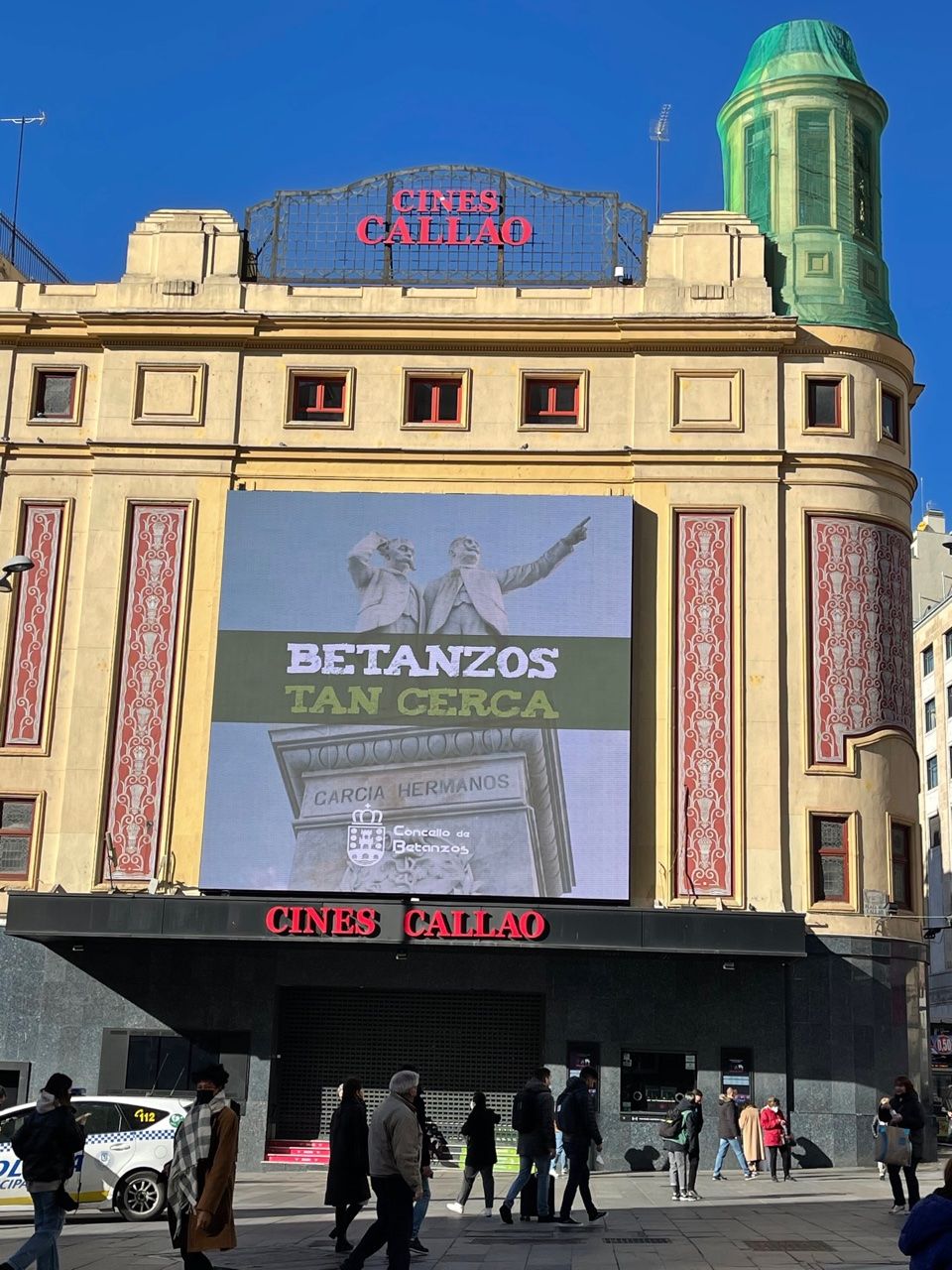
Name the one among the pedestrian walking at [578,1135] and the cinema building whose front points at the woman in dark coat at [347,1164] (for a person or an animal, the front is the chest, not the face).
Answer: the cinema building

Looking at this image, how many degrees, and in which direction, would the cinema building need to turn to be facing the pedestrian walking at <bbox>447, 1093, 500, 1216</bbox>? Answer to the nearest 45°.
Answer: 0° — it already faces them

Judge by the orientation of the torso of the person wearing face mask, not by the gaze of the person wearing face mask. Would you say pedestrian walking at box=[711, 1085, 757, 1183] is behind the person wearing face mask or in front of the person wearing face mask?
behind

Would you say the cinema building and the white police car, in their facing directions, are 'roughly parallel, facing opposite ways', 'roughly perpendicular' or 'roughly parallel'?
roughly perpendicular

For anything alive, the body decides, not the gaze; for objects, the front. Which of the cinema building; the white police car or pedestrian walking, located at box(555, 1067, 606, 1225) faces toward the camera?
the cinema building

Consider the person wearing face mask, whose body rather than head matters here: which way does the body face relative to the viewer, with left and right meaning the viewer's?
facing the viewer and to the left of the viewer

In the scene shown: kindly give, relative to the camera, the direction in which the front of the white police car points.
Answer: facing to the left of the viewer

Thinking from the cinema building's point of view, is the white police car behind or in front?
in front

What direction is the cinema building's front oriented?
toward the camera

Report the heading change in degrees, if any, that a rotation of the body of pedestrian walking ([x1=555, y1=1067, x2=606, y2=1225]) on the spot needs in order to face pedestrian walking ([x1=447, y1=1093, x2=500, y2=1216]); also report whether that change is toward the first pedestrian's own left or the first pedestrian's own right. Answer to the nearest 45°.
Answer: approximately 135° to the first pedestrian's own left

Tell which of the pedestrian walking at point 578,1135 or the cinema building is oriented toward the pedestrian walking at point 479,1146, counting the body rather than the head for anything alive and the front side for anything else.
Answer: the cinema building
